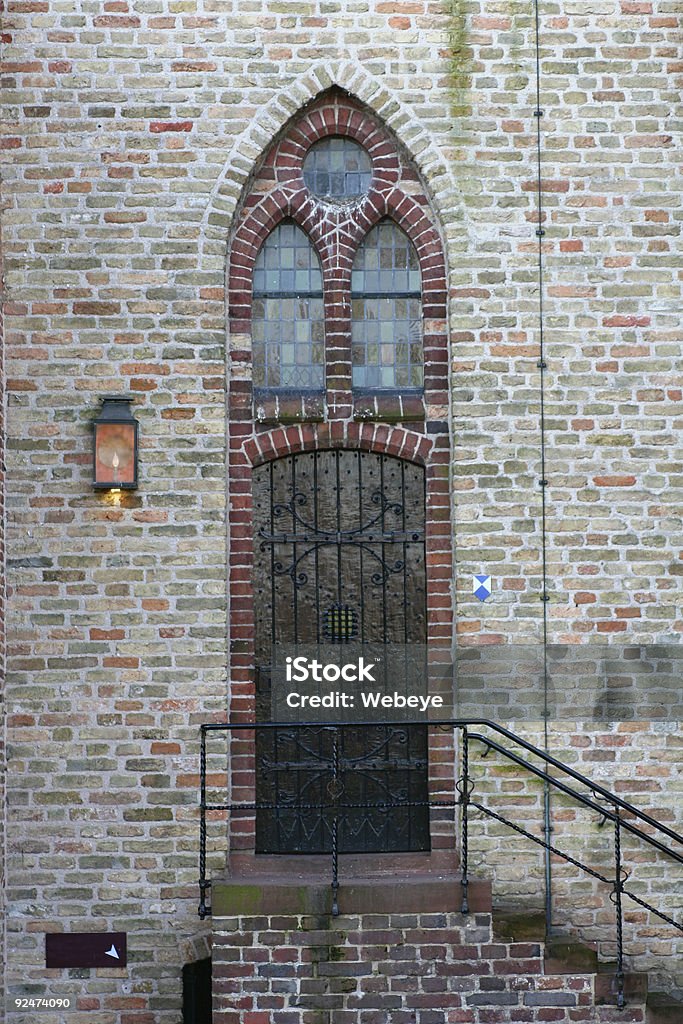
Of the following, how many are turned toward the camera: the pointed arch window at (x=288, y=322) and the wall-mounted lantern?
2

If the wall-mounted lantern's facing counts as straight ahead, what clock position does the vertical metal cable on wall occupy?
The vertical metal cable on wall is roughly at 9 o'clock from the wall-mounted lantern.

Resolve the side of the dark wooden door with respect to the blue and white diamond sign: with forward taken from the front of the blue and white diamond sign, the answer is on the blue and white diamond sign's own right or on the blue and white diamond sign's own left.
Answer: on the blue and white diamond sign's own right

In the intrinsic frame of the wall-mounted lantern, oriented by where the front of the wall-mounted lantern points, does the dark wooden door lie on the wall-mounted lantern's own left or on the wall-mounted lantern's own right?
on the wall-mounted lantern's own left

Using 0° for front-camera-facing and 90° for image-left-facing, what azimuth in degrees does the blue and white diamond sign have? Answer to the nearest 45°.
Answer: approximately 0°

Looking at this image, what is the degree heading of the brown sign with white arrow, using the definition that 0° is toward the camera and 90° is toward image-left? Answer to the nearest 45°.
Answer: approximately 0°

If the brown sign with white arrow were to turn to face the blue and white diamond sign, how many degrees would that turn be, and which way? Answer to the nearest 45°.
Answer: approximately 90° to its left
